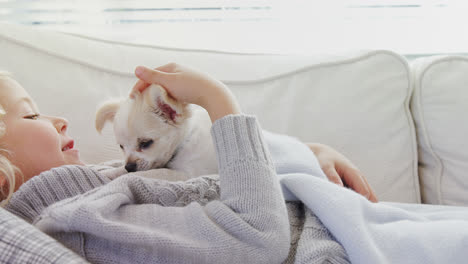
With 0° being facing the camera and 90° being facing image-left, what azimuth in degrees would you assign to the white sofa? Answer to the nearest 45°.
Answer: approximately 0°

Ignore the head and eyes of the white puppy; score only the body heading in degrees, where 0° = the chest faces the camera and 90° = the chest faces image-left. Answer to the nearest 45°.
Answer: approximately 45°
